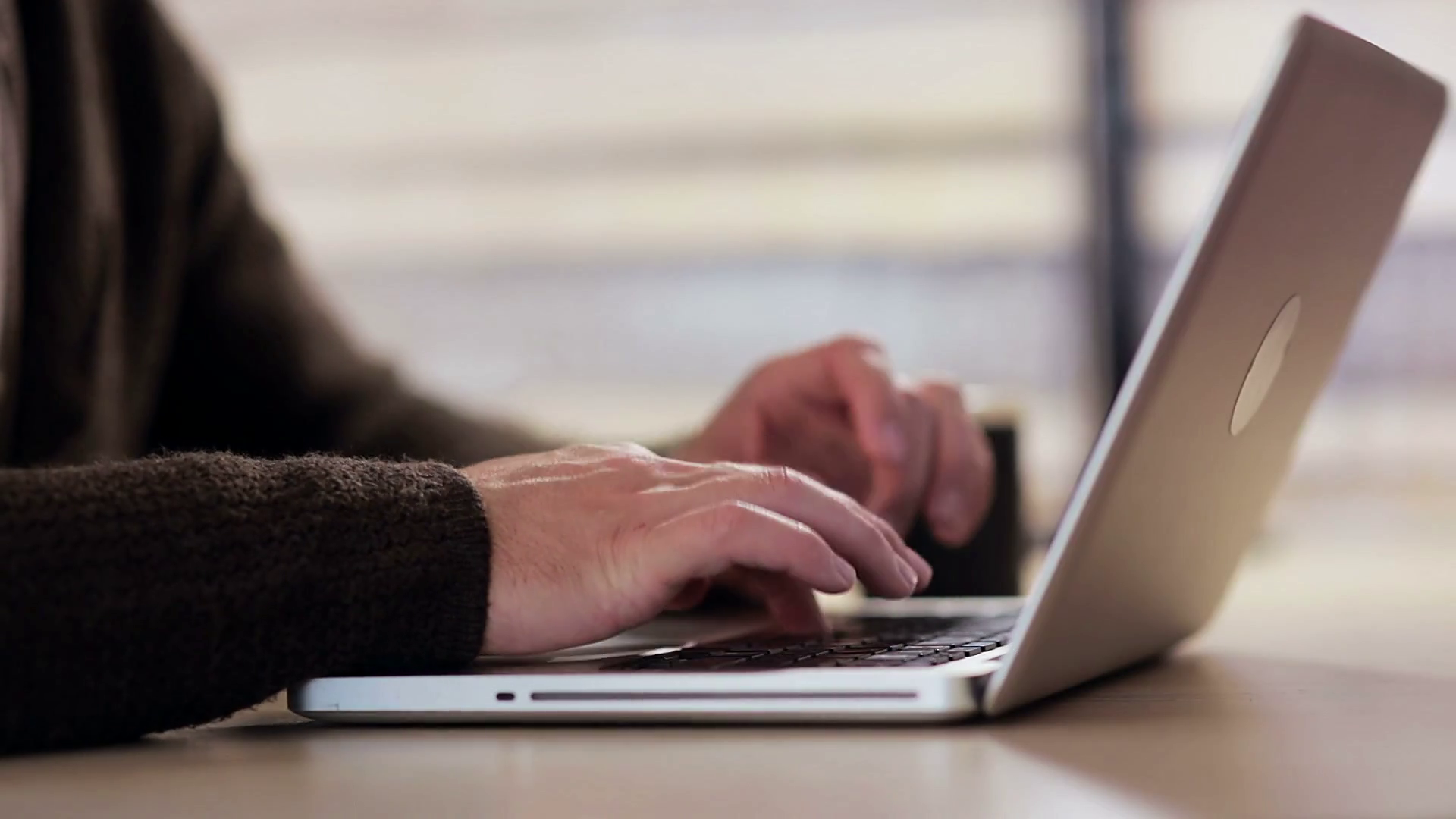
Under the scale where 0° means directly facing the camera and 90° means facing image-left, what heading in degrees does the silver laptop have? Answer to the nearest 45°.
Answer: approximately 90°

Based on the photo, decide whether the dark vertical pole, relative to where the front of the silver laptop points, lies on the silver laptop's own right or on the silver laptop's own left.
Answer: on the silver laptop's own right
